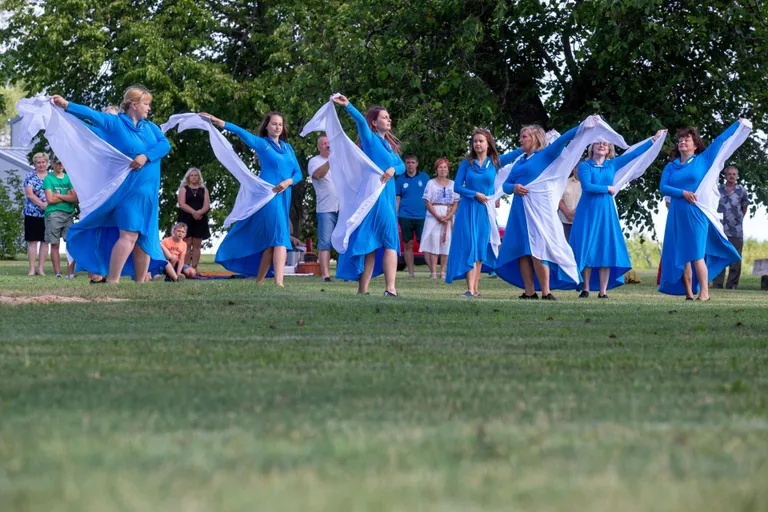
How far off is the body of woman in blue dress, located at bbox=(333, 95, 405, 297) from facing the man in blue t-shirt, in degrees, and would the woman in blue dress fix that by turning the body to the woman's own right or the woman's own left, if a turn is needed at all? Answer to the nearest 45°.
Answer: approximately 135° to the woman's own left

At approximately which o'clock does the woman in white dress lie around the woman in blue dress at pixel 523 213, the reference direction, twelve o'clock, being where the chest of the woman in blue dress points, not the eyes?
The woman in white dress is roughly at 4 o'clock from the woman in blue dress.

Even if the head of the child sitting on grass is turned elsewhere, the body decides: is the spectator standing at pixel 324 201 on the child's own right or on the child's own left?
on the child's own left

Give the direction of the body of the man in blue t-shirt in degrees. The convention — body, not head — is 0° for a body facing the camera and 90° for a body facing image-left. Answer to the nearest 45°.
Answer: approximately 0°

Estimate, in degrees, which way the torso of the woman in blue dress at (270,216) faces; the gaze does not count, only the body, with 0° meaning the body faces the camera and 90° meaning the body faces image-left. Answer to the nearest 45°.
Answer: approximately 315°

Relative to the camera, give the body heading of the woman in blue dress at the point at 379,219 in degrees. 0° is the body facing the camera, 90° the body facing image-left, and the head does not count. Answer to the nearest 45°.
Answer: approximately 315°
